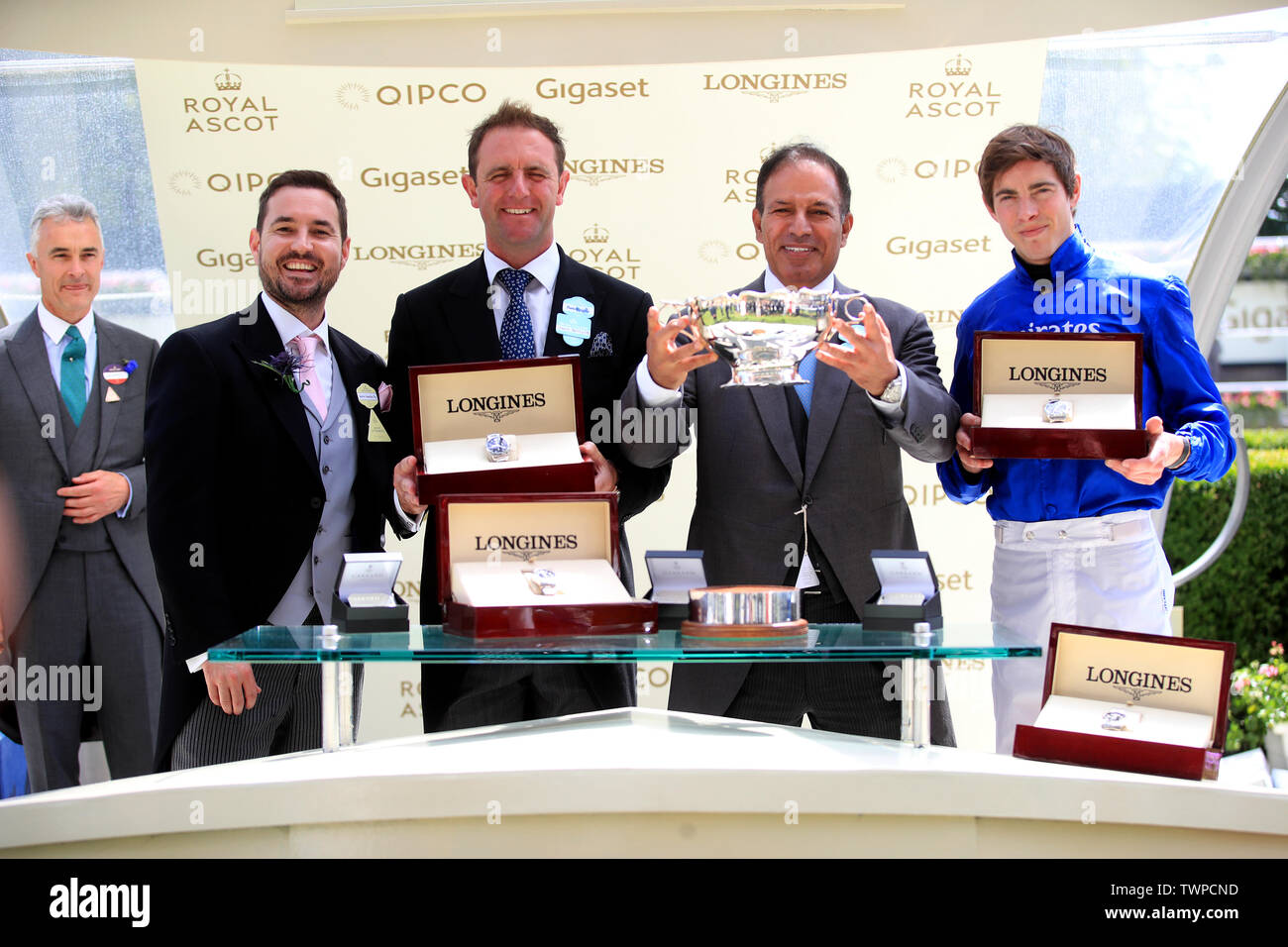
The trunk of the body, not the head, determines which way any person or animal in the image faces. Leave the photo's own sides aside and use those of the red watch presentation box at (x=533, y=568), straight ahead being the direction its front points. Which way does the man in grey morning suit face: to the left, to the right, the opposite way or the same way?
the same way

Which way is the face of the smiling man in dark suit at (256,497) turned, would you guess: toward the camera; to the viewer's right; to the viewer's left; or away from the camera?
toward the camera

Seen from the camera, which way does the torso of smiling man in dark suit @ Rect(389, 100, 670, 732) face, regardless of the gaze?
toward the camera

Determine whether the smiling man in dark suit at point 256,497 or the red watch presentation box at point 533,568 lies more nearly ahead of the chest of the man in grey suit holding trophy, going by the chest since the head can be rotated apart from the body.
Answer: the red watch presentation box

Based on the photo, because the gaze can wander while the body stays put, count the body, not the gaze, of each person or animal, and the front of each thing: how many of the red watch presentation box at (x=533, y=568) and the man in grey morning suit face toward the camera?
2

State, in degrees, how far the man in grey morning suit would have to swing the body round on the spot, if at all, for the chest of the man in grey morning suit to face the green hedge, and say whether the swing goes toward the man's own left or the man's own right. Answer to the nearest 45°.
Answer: approximately 90° to the man's own left

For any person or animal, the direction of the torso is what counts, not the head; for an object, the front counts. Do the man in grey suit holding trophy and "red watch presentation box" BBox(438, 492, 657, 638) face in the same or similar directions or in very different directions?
same or similar directions

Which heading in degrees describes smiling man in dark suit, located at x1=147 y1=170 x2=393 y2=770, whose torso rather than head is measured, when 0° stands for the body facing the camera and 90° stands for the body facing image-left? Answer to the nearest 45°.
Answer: approximately 315°

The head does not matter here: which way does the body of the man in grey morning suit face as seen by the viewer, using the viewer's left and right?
facing the viewer

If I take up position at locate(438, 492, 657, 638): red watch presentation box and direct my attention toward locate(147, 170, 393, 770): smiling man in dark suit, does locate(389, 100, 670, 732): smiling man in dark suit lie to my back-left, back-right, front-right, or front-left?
front-right

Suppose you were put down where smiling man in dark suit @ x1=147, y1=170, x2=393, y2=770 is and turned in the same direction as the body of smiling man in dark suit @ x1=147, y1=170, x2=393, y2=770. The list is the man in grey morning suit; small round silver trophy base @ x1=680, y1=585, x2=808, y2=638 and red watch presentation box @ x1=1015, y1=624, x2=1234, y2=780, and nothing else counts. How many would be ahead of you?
2

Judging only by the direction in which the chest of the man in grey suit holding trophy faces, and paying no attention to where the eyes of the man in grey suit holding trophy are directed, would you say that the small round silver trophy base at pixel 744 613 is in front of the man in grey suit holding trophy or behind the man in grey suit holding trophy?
in front

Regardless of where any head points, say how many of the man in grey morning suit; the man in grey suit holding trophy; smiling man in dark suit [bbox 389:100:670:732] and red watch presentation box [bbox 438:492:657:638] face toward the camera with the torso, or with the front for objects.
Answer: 4

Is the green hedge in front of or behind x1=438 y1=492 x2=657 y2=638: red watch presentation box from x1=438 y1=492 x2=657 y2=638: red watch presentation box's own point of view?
behind

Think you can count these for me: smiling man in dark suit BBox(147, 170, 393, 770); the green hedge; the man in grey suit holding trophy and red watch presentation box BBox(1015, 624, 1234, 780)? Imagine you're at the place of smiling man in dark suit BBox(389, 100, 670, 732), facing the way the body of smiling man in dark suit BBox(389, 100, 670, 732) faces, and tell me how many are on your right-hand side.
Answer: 1

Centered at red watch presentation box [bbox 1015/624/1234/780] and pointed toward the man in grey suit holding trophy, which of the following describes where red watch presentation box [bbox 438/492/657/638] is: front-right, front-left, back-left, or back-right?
front-left

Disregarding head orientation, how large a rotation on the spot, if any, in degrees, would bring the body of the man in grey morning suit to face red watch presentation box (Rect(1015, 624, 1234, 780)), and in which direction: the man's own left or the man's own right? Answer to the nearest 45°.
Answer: approximately 45° to the man's own left
